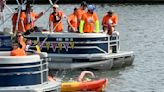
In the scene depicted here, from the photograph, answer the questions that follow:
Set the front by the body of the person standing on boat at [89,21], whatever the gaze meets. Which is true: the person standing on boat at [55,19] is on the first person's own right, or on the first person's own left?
on the first person's own right

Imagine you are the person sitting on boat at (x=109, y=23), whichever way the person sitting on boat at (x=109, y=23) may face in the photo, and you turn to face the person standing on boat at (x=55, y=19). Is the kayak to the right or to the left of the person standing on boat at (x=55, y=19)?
left

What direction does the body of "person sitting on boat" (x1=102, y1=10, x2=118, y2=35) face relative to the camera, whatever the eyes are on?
toward the camera

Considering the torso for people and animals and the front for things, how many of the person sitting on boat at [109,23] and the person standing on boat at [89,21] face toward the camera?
2

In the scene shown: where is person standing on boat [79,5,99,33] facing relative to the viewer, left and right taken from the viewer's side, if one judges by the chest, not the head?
facing the viewer
